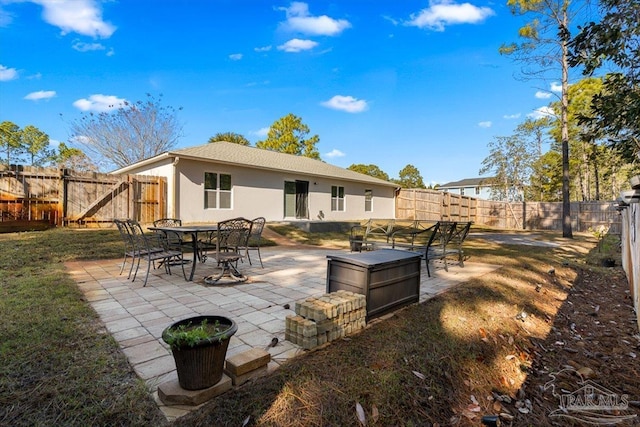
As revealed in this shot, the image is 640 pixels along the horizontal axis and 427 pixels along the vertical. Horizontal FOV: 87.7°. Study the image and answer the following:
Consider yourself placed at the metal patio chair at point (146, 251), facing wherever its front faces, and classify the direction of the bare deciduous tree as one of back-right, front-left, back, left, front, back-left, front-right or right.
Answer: front-left

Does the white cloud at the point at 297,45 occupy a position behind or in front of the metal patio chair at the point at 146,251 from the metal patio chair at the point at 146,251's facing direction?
in front

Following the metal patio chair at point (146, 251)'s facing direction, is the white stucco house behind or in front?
in front

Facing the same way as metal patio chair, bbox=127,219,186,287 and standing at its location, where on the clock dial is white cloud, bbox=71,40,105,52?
The white cloud is roughly at 10 o'clock from the metal patio chair.

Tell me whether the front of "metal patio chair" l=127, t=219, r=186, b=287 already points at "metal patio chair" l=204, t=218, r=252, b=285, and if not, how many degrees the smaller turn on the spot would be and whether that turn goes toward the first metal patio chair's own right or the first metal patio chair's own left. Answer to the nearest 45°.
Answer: approximately 45° to the first metal patio chair's own right

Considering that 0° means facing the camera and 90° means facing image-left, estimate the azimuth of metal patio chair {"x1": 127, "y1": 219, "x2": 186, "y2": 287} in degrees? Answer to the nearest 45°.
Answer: approximately 225°
